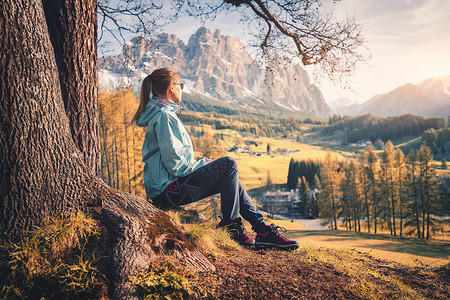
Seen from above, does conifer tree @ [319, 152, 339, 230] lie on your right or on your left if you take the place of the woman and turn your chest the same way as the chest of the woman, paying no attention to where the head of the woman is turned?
on your left

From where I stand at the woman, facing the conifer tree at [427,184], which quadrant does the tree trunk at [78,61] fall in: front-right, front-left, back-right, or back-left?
back-left

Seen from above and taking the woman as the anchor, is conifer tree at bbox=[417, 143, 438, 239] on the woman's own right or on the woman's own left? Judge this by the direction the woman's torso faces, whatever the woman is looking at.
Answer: on the woman's own left

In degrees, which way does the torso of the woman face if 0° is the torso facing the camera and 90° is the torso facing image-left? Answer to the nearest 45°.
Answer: approximately 270°
